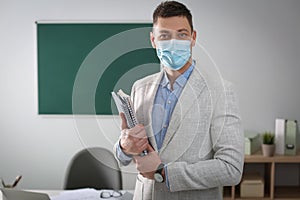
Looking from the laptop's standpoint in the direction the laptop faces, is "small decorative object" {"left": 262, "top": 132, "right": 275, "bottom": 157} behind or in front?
in front

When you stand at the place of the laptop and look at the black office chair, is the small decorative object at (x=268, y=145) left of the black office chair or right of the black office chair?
right

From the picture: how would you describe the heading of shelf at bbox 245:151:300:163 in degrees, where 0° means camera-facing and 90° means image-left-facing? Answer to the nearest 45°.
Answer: approximately 0°

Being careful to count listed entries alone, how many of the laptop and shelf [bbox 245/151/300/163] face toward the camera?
1

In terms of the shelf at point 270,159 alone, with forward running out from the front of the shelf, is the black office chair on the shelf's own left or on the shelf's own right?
on the shelf's own right

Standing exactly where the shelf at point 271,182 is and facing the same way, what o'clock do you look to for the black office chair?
The black office chair is roughly at 2 o'clock from the shelf.

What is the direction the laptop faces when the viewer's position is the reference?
facing away from the viewer and to the right of the viewer

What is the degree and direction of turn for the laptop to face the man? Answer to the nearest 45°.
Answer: approximately 90° to its right

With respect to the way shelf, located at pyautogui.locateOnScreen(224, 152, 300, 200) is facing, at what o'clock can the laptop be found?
The laptop is roughly at 1 o'clock from the shelf.

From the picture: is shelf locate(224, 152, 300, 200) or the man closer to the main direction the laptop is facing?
the shelf

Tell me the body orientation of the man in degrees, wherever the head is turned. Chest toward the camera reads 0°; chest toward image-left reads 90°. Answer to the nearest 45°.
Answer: approximately 45°

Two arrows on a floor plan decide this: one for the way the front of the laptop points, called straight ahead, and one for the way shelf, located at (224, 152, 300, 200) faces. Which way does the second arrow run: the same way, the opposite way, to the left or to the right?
the opposite way
